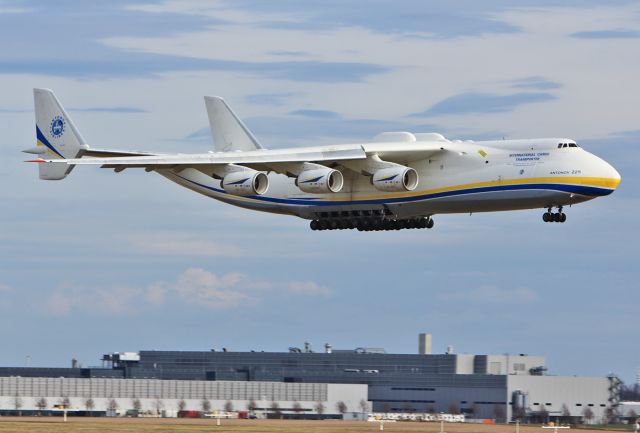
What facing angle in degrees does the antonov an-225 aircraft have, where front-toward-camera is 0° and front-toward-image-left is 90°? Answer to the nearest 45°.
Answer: approximately 315°
